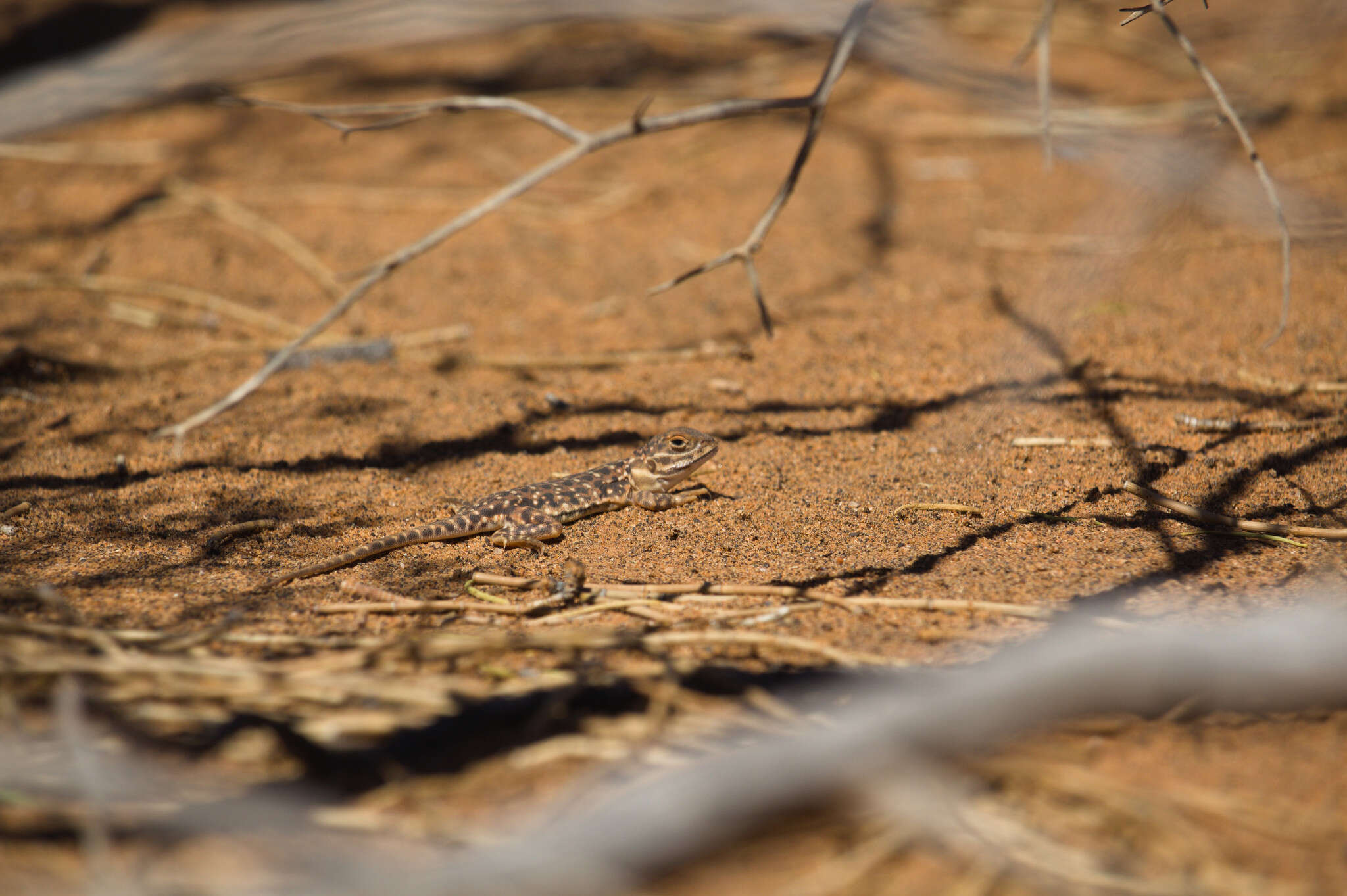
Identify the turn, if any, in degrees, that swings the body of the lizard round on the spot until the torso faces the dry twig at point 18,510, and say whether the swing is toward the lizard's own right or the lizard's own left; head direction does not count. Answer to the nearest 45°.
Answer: approximately 180°

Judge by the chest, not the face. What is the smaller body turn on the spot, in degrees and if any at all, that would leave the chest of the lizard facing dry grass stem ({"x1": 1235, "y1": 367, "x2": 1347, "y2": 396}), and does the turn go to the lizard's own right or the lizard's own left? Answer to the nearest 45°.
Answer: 0° — it already faces it

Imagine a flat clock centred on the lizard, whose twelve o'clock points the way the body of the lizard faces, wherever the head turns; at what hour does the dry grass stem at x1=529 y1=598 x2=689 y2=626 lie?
The dry grass stem is roughly at 3 o'clock from the lizard.

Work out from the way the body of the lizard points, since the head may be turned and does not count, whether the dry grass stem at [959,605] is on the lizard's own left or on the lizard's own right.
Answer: on the lizard's own right

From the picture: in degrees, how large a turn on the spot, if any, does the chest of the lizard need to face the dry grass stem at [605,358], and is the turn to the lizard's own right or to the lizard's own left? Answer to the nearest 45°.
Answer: approximately 90° to the lizard's own left

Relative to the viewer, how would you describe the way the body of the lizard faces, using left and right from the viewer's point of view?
facing to the right of the viewer

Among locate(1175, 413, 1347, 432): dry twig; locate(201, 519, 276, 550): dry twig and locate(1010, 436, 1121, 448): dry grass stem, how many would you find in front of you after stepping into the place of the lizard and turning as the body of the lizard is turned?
2

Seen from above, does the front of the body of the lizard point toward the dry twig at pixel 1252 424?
yes

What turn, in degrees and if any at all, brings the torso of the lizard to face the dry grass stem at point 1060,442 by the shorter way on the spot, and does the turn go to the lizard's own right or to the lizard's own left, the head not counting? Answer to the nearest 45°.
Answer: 0° — it already faces it
